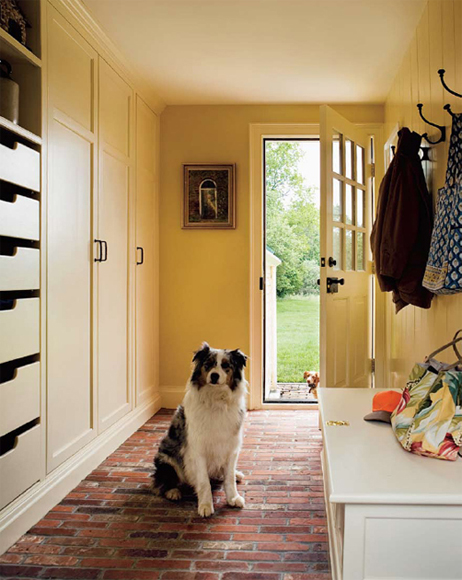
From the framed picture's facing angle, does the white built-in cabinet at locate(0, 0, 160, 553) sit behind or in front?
in front

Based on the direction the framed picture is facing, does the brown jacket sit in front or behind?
in front

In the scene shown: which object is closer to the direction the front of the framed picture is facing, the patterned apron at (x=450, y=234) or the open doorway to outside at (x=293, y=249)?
the patterned apron

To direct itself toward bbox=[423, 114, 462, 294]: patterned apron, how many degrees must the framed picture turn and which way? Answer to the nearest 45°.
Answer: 0° — it already faces it

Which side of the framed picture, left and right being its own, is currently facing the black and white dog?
front

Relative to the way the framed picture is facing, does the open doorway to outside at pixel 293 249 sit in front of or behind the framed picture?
behind

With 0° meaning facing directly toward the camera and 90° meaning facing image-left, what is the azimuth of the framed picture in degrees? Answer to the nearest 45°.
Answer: approximately 0°
